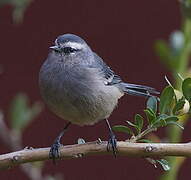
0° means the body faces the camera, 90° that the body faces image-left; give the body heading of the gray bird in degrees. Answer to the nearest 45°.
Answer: approximately 45°
